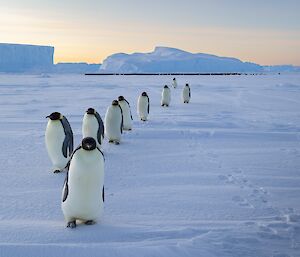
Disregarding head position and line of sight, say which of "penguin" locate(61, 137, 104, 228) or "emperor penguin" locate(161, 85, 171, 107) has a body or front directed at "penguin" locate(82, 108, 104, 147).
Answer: the emperor penguin

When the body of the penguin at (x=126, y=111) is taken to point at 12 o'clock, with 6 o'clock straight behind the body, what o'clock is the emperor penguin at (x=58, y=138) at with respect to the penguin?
The emperor penguin is roughly at 11 o'clock from the penguin.

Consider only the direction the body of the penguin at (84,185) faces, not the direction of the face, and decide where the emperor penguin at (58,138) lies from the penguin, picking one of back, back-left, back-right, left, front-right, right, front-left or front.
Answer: back

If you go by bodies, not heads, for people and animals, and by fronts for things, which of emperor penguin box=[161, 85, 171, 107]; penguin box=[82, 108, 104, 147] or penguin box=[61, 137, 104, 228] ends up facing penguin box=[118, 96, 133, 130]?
the emperor penguin

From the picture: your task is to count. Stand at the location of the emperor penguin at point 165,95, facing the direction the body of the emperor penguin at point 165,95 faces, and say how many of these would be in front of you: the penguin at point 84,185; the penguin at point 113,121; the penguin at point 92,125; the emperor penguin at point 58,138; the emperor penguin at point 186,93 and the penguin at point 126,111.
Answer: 5

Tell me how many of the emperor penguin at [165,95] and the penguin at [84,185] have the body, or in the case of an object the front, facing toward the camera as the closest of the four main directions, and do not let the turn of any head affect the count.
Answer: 2

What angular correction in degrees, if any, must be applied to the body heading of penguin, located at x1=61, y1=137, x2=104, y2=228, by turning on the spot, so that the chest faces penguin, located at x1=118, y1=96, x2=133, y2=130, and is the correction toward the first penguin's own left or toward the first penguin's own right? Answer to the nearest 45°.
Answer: approximately 180°

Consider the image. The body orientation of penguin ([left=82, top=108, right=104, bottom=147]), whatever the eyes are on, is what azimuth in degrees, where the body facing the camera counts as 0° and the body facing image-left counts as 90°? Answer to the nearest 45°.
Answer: approximately 45°

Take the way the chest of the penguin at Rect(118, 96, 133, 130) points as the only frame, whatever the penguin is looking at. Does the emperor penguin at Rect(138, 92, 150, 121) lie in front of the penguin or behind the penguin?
behind

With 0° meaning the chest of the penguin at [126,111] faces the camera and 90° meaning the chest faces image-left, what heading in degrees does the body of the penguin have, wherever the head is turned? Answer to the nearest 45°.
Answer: approximately 45°

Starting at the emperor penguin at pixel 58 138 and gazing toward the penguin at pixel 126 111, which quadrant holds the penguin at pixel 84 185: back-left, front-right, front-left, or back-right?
back-right

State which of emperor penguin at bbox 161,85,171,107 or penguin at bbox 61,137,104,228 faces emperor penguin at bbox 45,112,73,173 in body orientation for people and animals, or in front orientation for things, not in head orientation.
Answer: emperor penguin at bbox 161,85,171,107
